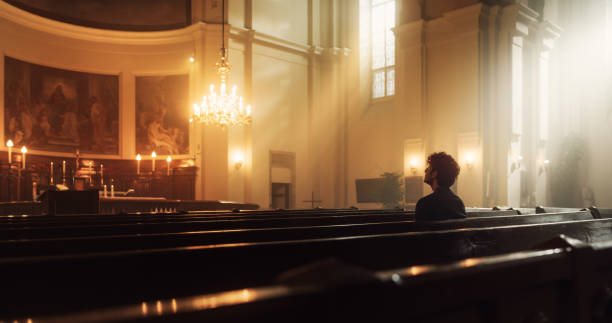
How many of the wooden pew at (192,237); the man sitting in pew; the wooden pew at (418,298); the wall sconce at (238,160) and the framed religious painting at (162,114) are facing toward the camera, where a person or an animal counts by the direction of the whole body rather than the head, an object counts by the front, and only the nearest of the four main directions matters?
2

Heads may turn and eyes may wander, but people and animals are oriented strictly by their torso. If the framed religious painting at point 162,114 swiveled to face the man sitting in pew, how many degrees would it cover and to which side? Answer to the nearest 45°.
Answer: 0° — it already faces them

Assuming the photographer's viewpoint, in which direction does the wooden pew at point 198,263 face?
facing away from the viewer and to the left of the viewer

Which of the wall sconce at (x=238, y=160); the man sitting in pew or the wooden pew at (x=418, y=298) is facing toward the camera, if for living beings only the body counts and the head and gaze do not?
the wall sconce

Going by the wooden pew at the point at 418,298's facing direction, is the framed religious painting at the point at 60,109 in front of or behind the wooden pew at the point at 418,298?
in front

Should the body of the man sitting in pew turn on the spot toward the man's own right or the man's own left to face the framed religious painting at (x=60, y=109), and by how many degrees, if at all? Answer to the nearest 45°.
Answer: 0° — they already face it

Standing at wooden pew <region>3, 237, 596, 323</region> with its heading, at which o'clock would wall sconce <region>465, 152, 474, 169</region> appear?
The wall sconce is roughly at 2 o'clock from the wooden pew.

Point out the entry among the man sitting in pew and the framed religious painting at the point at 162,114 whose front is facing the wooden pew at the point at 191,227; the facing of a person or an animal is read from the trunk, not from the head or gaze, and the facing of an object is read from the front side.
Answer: the framed religious painting

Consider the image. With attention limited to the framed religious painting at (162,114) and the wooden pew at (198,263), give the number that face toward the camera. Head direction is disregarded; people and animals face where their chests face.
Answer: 1
